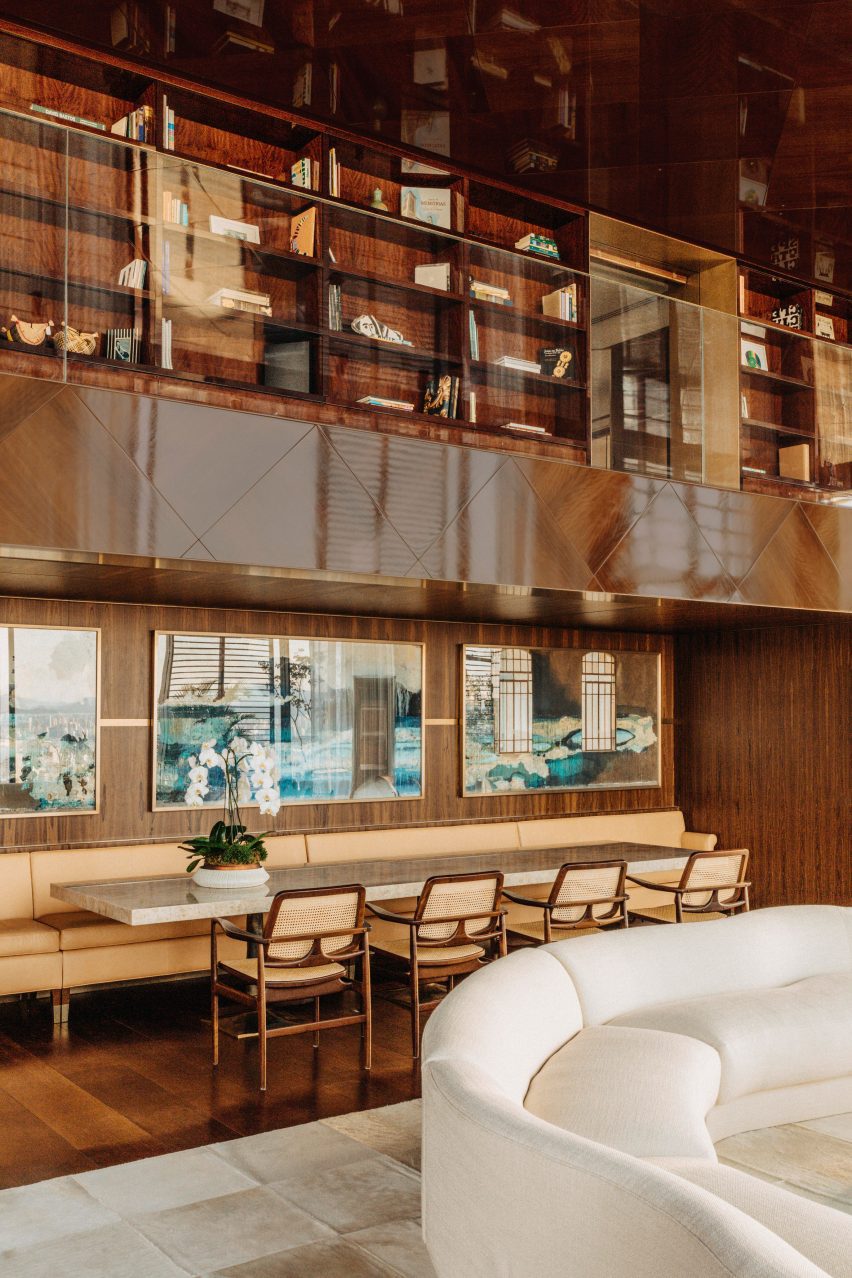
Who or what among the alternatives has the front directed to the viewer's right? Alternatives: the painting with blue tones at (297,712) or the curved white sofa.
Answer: the curved white sofa

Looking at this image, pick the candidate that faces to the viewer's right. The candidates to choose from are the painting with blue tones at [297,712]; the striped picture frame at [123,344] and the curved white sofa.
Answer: the curved white sofa

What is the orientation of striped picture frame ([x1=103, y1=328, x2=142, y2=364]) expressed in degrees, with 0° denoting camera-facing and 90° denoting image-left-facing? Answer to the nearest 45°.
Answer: approximately 0°

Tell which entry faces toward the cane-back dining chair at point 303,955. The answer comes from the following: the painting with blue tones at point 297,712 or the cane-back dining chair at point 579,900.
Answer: the painting with blue tones

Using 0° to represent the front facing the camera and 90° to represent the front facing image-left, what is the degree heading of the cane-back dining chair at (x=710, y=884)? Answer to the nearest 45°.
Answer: approximately 135°
